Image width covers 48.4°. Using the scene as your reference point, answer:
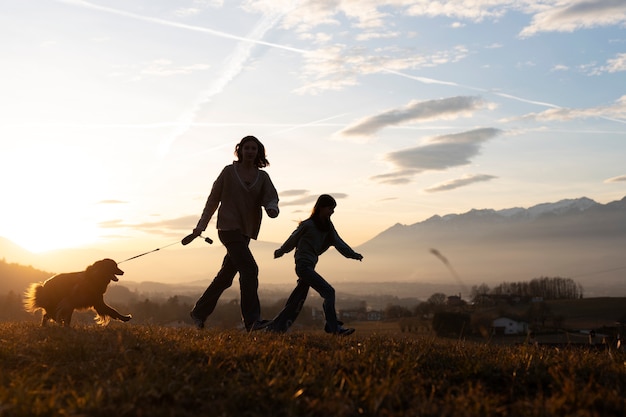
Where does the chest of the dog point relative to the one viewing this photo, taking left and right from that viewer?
facing to the right of the viewer
